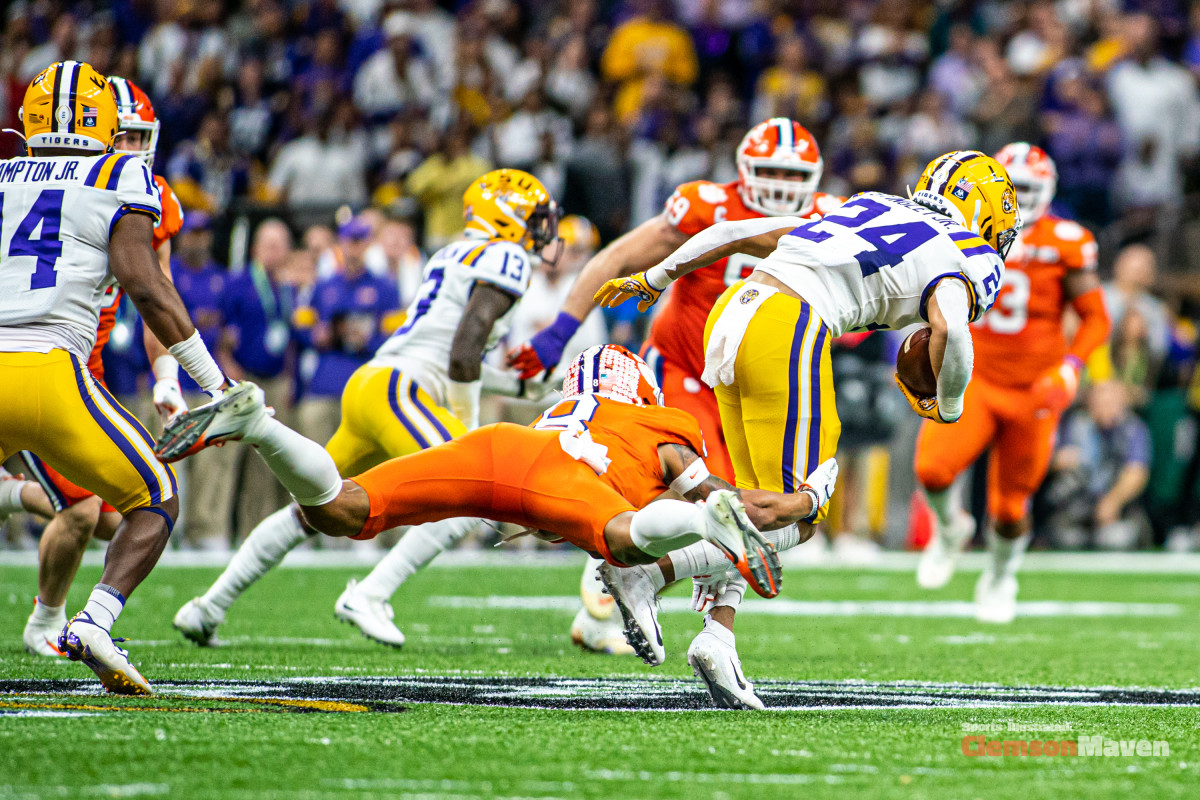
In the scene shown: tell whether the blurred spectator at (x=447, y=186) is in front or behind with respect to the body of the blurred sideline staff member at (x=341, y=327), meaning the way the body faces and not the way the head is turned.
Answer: behind

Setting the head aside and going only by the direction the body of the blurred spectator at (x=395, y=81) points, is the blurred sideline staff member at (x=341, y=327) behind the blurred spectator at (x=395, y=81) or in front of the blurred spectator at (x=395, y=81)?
in front

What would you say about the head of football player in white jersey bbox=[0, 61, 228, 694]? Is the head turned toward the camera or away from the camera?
away from the camera

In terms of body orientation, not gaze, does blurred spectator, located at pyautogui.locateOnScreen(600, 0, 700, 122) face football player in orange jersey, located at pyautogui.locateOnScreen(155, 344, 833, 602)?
yes

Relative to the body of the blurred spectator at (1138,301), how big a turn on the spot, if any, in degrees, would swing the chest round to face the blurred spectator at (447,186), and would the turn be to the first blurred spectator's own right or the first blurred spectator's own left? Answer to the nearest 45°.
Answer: approximately 90° to the first blurred spectator's own right

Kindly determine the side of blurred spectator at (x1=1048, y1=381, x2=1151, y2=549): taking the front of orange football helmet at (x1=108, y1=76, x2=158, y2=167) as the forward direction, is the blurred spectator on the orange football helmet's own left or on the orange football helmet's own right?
on the orange football helmet's own left

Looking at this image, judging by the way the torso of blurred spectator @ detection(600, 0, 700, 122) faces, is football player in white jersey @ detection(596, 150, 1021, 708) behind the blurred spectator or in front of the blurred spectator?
in front
